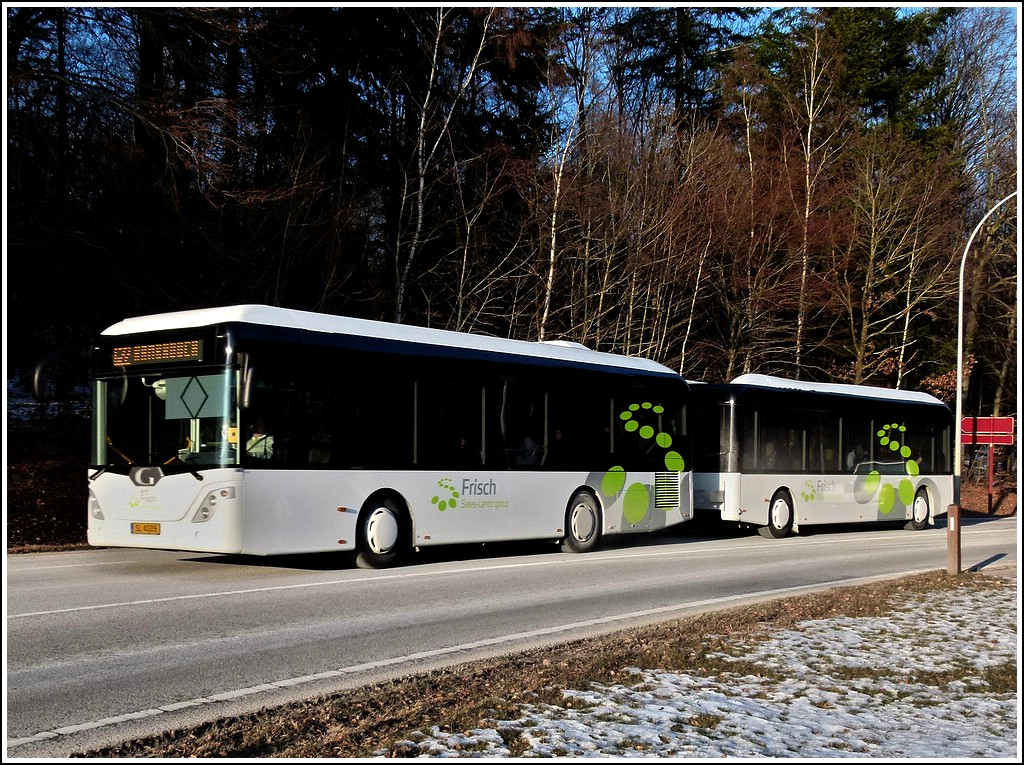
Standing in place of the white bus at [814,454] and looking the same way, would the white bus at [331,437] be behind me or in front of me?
in front

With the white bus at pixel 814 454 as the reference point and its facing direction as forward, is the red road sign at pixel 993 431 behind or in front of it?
behind

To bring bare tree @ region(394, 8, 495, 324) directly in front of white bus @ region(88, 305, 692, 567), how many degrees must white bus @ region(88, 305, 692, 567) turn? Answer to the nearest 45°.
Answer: approximately 135° to its right

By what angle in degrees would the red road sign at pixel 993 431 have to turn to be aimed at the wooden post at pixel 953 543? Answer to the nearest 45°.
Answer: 0° — it already faces it

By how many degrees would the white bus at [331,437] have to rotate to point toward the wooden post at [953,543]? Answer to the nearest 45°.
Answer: approximately 135° to its left

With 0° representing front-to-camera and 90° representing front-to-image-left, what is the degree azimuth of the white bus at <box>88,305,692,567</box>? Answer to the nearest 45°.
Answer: approximately 45°

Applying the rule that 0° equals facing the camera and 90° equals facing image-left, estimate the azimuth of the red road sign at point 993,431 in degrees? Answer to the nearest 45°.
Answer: approximately 0°

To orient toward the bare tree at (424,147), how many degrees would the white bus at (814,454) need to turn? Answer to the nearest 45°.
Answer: approximately 45° to its right

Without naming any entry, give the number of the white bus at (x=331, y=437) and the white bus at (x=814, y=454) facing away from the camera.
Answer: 0

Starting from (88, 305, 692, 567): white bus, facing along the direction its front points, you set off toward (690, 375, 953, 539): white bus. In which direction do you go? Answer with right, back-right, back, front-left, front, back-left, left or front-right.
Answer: back

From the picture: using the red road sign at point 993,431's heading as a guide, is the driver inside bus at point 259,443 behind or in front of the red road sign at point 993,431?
in front

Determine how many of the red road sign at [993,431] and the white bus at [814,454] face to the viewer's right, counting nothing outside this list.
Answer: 0
